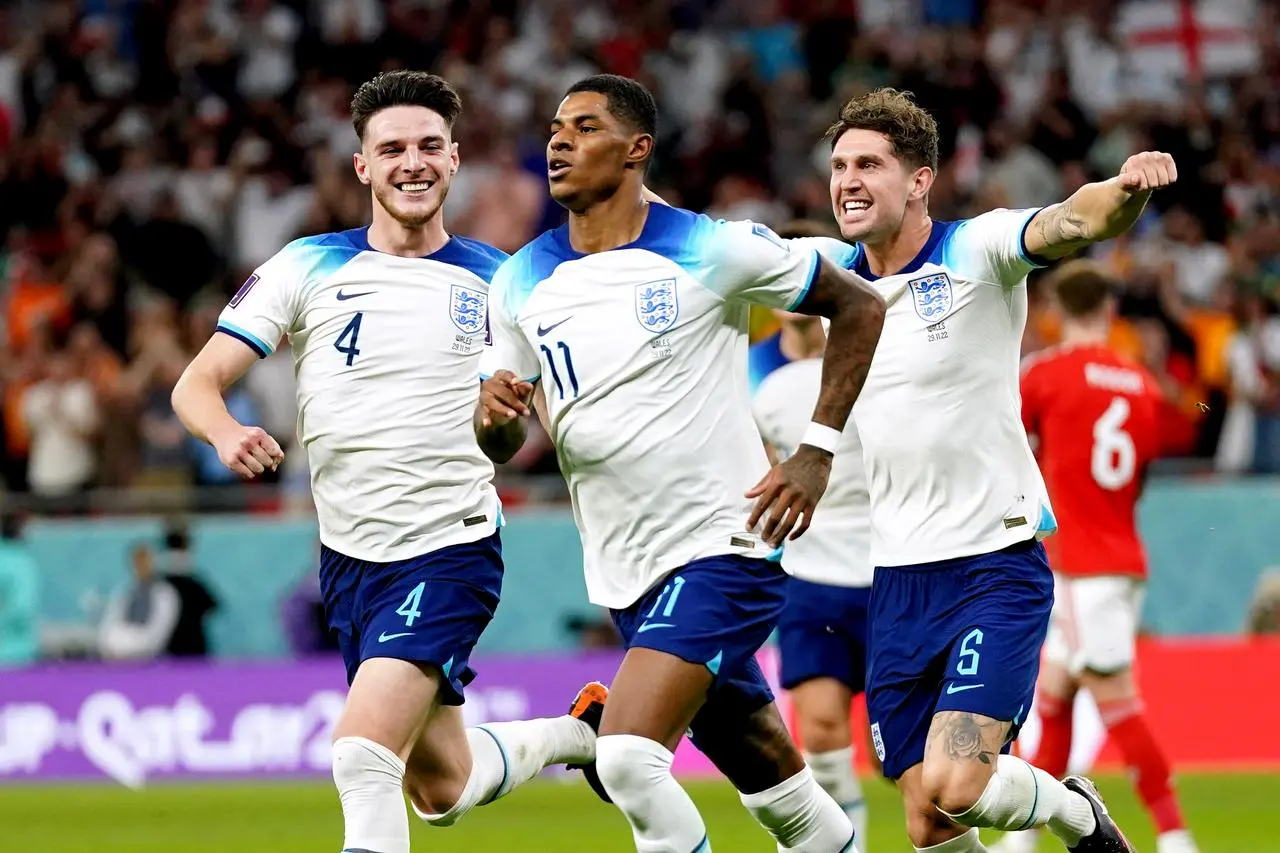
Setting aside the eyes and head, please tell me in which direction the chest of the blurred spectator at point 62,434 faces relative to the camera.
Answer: toward the camera

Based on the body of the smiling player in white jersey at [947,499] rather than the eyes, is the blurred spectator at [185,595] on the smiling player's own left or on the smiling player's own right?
on the smiling player's own right

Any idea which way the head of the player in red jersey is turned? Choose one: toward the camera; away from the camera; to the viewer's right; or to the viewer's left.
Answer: away from the camera

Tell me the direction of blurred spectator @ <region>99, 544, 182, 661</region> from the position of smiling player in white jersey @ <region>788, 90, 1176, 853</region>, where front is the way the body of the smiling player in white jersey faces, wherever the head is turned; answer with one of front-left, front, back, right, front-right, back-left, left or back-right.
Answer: right

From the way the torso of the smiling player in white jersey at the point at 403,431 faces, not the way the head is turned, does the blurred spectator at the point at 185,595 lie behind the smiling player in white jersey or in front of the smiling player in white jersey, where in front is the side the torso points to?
behind

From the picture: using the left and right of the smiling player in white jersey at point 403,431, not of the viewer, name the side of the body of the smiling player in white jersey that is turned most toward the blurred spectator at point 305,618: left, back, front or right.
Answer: back

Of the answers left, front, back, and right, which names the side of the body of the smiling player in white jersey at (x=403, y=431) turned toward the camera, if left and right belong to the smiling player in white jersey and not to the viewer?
front

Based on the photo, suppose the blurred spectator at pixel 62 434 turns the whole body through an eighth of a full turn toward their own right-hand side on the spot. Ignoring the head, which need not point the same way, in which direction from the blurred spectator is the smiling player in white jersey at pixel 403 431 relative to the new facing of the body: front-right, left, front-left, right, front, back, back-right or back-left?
front-left

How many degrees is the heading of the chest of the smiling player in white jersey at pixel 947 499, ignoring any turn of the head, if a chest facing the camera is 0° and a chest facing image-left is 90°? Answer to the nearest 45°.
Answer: approximately 45°
